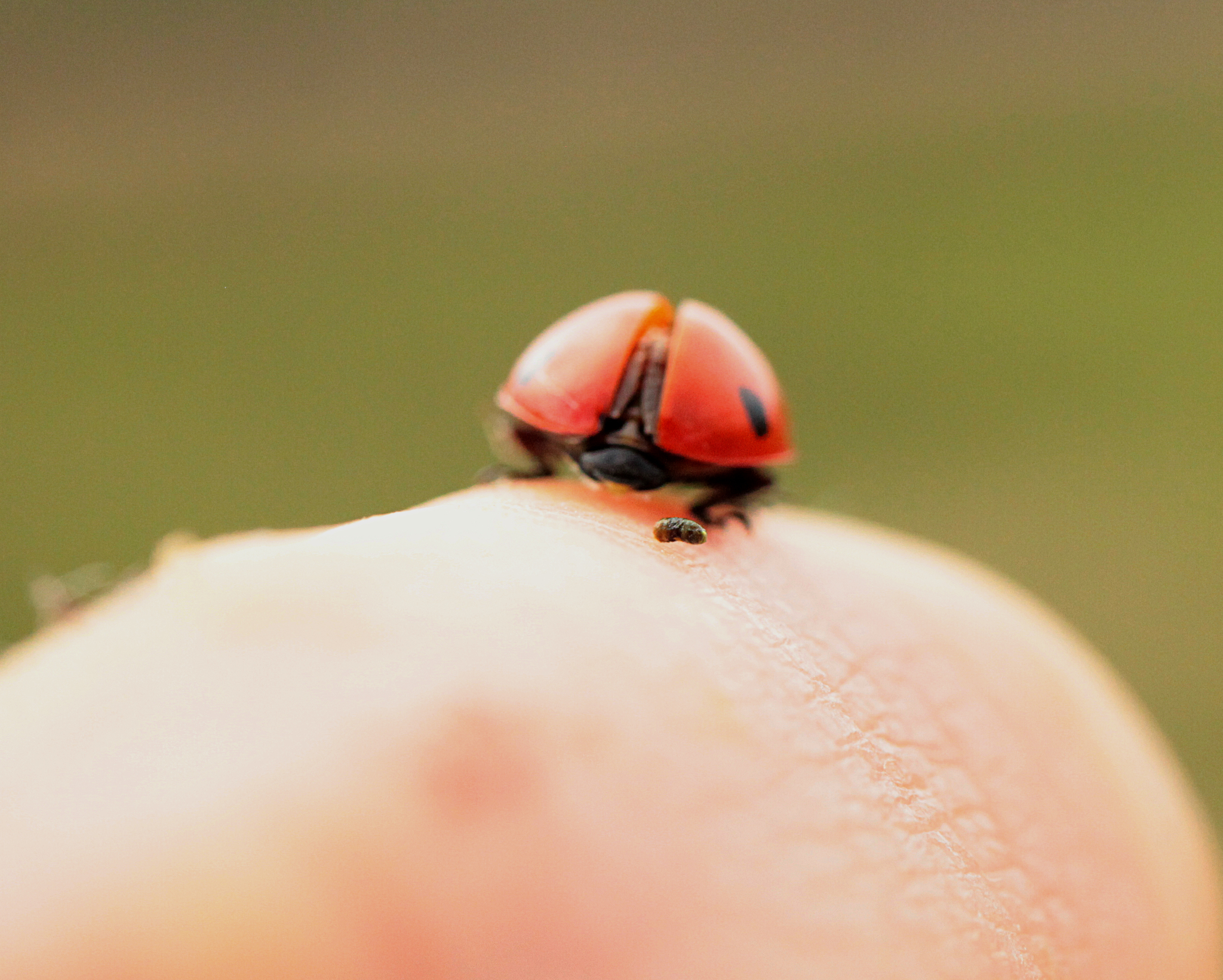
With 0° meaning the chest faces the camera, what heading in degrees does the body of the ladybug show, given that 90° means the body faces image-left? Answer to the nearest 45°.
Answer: approximately 180°
